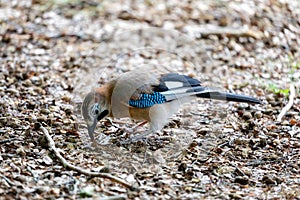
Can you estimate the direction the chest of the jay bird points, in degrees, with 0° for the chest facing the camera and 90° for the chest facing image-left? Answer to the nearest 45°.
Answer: approximately 90°

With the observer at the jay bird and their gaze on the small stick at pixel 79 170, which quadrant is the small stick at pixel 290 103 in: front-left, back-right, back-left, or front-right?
back-left

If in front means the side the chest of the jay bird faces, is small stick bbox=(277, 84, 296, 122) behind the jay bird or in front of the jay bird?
behind

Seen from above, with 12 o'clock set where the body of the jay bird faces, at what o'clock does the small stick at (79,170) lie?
The small stick is roughly at 10 o'clock from the jay bird.
